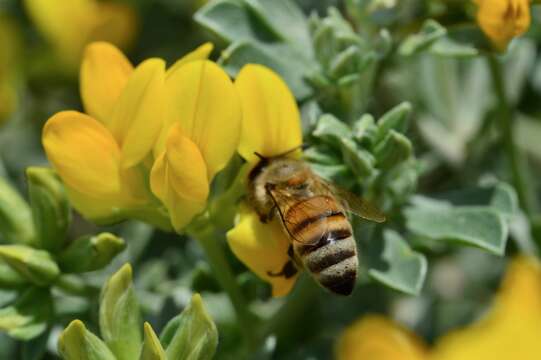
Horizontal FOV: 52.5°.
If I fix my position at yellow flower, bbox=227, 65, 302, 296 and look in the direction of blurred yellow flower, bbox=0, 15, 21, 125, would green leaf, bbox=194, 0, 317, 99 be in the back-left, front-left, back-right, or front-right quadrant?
front-right

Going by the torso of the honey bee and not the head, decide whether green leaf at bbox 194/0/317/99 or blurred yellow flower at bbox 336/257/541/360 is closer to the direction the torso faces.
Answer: the green leaf

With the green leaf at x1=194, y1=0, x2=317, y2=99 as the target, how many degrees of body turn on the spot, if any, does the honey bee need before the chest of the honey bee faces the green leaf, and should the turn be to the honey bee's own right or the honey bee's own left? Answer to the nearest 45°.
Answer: approximately 45° to the honey bee's own right

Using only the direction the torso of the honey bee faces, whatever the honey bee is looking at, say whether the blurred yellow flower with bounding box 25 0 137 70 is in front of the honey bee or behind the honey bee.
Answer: in front

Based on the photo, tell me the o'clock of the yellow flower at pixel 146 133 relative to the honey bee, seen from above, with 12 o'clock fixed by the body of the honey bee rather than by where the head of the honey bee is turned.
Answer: The yellow flower is roughly at 11 o'clock from the honey bee.

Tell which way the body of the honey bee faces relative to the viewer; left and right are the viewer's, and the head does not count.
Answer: facing away from the viewer and to the left of the viewer

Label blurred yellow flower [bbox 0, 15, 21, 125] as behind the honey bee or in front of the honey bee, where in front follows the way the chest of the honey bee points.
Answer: in front

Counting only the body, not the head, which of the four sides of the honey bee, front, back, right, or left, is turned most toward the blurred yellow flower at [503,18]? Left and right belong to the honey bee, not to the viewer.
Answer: right
